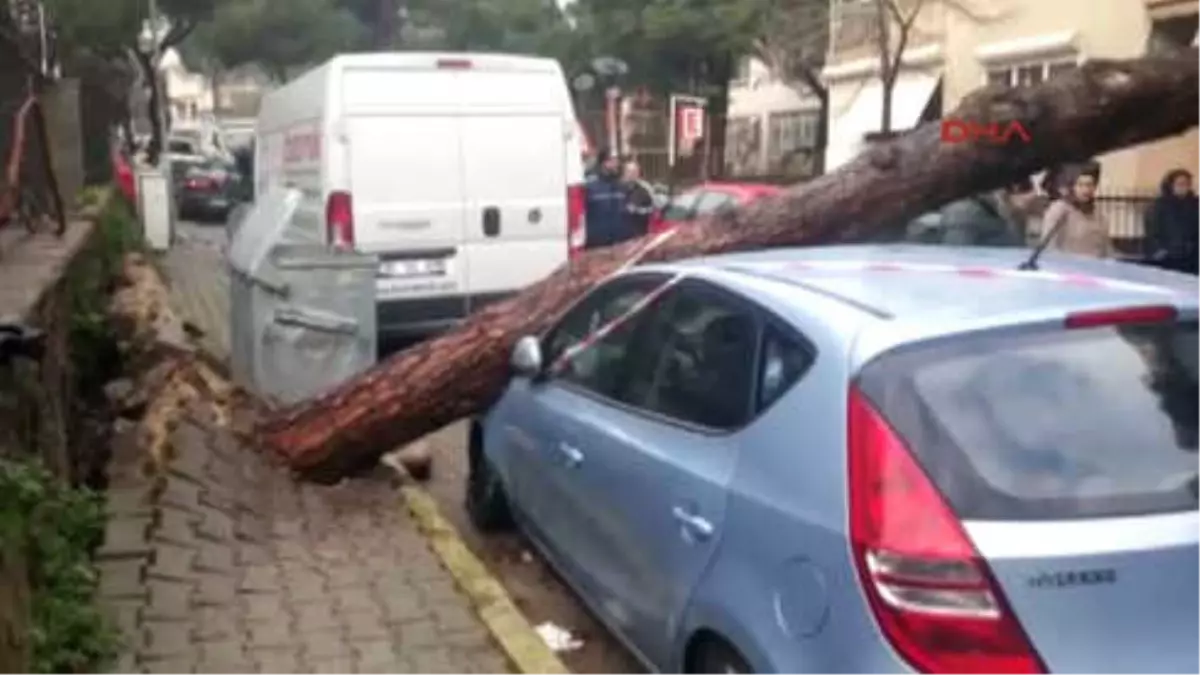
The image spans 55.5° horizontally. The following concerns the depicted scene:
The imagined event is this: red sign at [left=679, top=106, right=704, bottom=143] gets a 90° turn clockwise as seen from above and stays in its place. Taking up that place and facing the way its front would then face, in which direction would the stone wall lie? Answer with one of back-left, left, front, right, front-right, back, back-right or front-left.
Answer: left

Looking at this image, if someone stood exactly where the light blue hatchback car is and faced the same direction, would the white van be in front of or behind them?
in front

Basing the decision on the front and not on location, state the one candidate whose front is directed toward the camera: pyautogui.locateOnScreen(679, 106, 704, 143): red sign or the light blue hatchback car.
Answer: the red sign

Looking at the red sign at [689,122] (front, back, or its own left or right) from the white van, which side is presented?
front

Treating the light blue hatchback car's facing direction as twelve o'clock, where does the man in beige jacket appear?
The man in beige jacket is roughly at 2 o'clock from the light blue hatchback car.

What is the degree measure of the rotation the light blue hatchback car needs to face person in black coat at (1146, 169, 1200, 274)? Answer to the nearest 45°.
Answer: approximately 45° to its right

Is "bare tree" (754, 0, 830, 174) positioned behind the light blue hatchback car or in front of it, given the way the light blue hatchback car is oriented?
in front

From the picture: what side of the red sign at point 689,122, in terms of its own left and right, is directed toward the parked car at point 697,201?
front

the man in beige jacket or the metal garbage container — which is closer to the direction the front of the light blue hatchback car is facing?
the metal garbage container

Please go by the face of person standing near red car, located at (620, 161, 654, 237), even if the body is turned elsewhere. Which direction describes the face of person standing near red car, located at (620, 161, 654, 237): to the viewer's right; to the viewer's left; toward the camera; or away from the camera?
toward the camera

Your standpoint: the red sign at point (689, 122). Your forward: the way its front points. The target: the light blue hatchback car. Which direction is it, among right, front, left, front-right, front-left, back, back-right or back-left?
front

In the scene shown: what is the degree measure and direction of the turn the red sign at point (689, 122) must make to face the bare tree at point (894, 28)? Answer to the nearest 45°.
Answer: approximately 90° to its left

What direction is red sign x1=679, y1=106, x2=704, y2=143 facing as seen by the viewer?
toward the camera

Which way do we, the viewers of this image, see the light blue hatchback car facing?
facing away from the viewer and to the left of the viewer

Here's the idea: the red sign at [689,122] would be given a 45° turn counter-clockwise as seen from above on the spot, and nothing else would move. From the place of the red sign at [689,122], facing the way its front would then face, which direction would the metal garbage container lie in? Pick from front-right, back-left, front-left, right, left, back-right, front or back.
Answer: front-right
